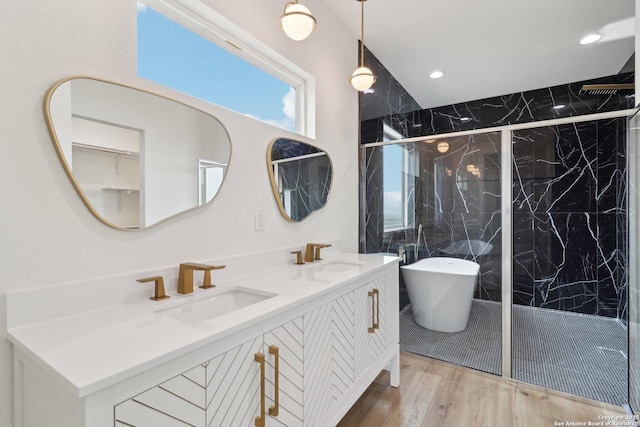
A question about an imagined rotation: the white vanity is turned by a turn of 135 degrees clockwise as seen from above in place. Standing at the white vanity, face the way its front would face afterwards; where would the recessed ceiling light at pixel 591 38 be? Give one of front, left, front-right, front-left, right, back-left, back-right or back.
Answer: back

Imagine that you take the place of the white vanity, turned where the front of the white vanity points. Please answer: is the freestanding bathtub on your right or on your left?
on your left

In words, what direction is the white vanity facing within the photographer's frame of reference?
facing the viewer and to the right of the viewer
